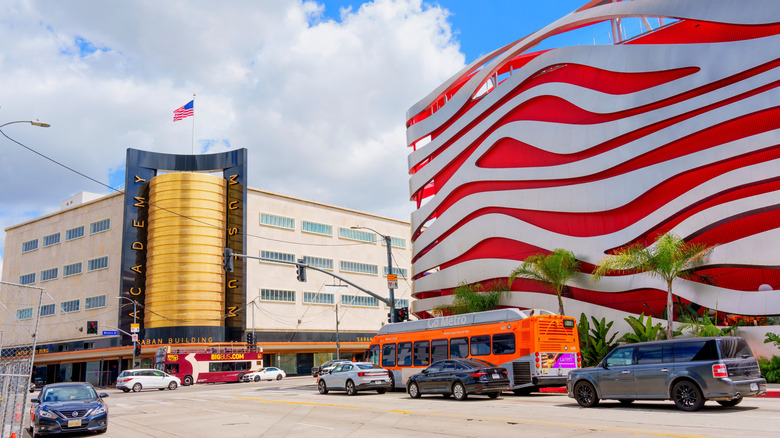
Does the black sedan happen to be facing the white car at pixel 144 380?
yes

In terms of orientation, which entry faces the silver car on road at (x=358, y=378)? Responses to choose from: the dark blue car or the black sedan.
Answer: the black sedan

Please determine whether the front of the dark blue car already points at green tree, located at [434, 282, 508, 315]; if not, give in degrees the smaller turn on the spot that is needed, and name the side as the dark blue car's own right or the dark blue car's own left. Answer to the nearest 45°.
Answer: approximately 135° to the dark blue car's own left

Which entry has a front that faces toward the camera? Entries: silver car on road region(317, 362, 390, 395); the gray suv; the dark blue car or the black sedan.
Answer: the dark blue car

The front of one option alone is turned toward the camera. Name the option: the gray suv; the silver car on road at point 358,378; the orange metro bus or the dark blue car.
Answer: the dark blue car

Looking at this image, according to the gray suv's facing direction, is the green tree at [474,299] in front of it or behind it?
in front

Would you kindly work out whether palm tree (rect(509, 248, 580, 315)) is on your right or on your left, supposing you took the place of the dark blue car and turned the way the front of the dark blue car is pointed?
on your left

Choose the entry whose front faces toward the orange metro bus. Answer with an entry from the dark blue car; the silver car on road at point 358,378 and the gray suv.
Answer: the gray suv

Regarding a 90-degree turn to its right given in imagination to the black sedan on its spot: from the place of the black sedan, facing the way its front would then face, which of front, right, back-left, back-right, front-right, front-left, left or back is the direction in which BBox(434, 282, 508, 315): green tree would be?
front-left

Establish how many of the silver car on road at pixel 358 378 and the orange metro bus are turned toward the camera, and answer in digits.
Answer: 0

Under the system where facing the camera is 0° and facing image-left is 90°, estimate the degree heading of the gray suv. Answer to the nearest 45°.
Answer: approximately 135°

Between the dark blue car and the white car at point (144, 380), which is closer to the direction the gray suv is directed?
the white car

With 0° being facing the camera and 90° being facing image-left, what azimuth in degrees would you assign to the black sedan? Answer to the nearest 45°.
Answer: approximately 135°

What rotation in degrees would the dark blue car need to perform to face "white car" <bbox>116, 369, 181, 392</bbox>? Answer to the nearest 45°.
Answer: approximately 180°
